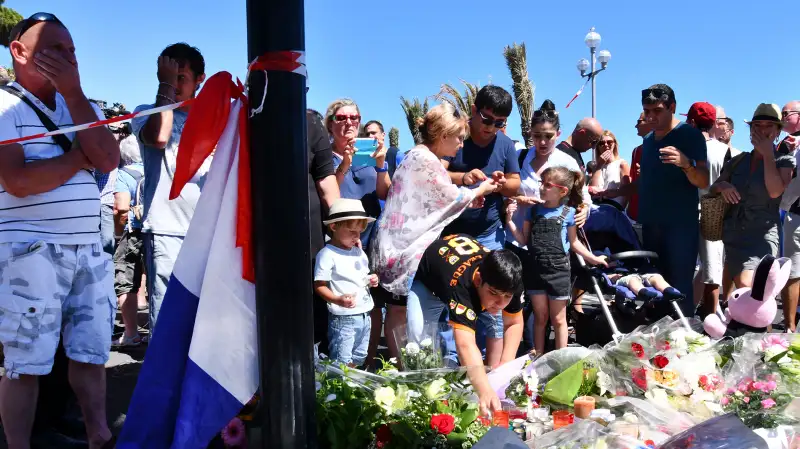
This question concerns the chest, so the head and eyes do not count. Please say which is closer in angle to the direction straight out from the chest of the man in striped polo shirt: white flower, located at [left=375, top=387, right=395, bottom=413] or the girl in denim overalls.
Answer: the white flower

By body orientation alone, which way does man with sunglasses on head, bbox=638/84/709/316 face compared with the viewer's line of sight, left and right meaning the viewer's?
facing the viewer and to the left of the viewer

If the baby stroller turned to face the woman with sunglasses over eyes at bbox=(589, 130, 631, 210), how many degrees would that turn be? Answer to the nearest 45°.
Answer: approximately 135° to its left

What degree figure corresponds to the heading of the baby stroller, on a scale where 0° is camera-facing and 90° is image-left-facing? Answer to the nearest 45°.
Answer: approximately 315°

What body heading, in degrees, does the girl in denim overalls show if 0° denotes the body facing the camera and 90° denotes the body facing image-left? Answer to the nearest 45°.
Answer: approximately 45°

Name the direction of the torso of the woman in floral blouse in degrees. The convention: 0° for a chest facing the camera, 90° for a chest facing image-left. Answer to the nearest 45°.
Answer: approximately 270°

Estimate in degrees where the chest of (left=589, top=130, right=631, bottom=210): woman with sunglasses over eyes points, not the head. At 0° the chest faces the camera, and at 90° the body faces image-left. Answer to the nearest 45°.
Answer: approximately 45°

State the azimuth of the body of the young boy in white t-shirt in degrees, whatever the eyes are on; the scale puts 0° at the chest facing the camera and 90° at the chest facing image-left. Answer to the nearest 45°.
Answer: approximately 315°

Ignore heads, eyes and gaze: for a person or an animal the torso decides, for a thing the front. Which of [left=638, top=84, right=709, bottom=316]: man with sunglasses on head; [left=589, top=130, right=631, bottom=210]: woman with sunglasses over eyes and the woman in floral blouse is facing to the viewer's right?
the woman in floral blouse

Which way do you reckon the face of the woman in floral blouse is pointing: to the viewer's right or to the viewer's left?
to the viewer's right
